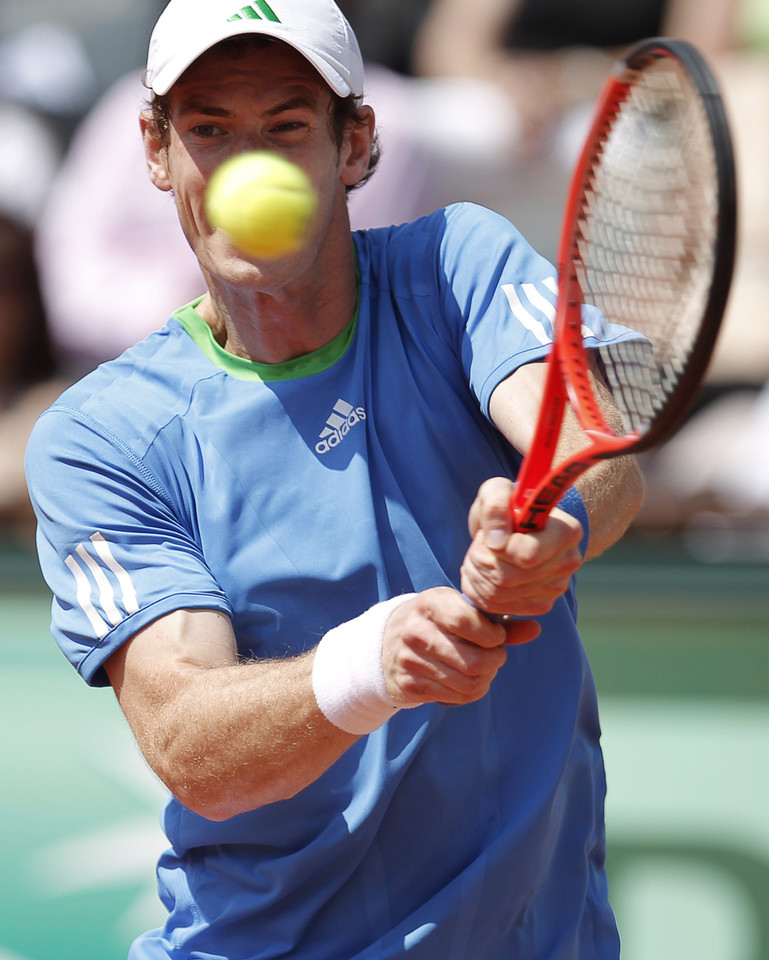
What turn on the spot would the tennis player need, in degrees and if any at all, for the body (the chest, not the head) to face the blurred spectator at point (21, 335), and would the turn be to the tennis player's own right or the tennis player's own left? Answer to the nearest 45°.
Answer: approximately 180°

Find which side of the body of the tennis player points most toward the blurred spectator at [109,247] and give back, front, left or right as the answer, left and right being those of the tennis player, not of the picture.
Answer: back

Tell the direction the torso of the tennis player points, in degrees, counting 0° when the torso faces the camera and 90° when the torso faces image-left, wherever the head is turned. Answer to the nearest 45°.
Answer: approximately 0°
